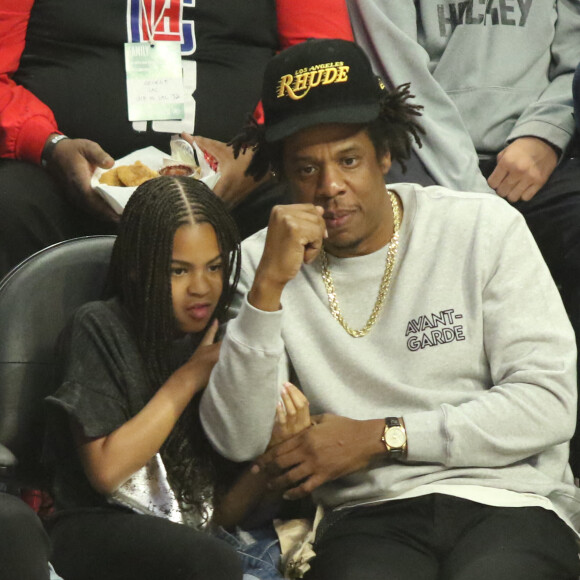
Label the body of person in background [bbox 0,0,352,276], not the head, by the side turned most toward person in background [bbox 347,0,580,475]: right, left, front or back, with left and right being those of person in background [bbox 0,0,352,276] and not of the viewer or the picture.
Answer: left

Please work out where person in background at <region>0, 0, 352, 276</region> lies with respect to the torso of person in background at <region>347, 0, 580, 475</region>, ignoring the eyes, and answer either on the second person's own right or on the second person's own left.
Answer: on the second person's own right

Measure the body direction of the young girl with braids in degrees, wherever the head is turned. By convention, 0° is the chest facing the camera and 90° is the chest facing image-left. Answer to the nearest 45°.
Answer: approximately 315°

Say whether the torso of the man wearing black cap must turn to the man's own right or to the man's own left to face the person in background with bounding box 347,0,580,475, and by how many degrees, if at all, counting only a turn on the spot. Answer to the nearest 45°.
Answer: approximately 180°

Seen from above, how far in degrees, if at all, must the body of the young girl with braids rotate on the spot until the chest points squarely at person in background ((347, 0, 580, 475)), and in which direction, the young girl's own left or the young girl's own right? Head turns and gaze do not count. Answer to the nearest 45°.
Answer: approximately 90° to the young girl's own left

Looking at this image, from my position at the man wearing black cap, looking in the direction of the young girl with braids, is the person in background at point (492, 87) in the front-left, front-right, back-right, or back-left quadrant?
back-right

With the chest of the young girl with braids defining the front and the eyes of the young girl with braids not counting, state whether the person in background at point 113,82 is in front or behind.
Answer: behind
